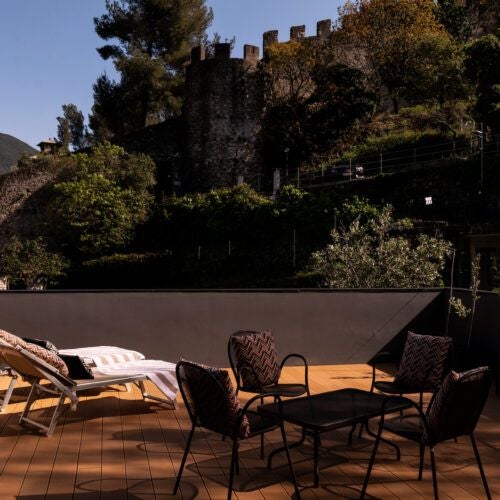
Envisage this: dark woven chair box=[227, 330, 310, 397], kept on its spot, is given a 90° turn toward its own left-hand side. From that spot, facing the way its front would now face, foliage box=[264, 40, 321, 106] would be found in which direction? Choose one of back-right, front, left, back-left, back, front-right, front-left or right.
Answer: front-left

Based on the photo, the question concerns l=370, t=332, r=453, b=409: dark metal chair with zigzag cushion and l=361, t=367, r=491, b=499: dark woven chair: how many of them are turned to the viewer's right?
0

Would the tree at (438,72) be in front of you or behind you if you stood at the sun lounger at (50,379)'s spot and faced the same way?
in front

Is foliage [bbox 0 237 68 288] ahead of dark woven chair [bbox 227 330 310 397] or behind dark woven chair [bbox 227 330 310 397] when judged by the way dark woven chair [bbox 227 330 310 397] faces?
behind

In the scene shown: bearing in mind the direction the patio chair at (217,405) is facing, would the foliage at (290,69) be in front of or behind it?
in front

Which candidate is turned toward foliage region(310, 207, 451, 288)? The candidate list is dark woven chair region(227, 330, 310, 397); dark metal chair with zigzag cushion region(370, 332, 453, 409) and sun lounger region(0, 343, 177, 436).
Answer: the sun lounger

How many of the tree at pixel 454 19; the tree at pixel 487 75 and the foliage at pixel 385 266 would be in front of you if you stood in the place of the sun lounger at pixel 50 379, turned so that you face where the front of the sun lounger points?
3

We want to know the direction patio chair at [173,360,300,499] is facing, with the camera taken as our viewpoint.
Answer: facing away from the viewer and to the right of the viewer

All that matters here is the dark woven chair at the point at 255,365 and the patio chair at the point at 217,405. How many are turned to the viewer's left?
0

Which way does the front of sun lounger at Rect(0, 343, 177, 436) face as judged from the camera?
facing away from the viewer and to the right of the viewer

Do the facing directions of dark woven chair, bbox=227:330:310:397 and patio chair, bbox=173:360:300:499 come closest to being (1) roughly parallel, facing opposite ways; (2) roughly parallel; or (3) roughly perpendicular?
roughly perpendicular

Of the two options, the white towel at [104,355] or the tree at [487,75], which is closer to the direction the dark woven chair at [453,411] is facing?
the white towel

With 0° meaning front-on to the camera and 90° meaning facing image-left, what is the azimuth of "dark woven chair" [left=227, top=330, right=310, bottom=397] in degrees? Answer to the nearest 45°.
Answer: approximately 315°

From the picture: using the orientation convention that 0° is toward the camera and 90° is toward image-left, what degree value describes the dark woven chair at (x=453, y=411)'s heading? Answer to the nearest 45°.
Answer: approximately 135°
